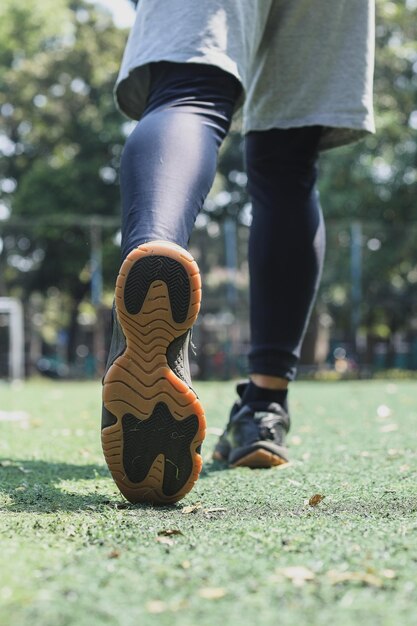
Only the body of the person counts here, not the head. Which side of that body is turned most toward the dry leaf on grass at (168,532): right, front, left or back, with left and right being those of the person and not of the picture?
back

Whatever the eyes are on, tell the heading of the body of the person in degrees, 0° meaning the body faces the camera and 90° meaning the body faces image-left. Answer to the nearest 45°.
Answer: approximately 180°

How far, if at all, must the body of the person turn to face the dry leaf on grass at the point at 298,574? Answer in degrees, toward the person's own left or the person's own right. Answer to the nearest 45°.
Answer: approximately 180°
